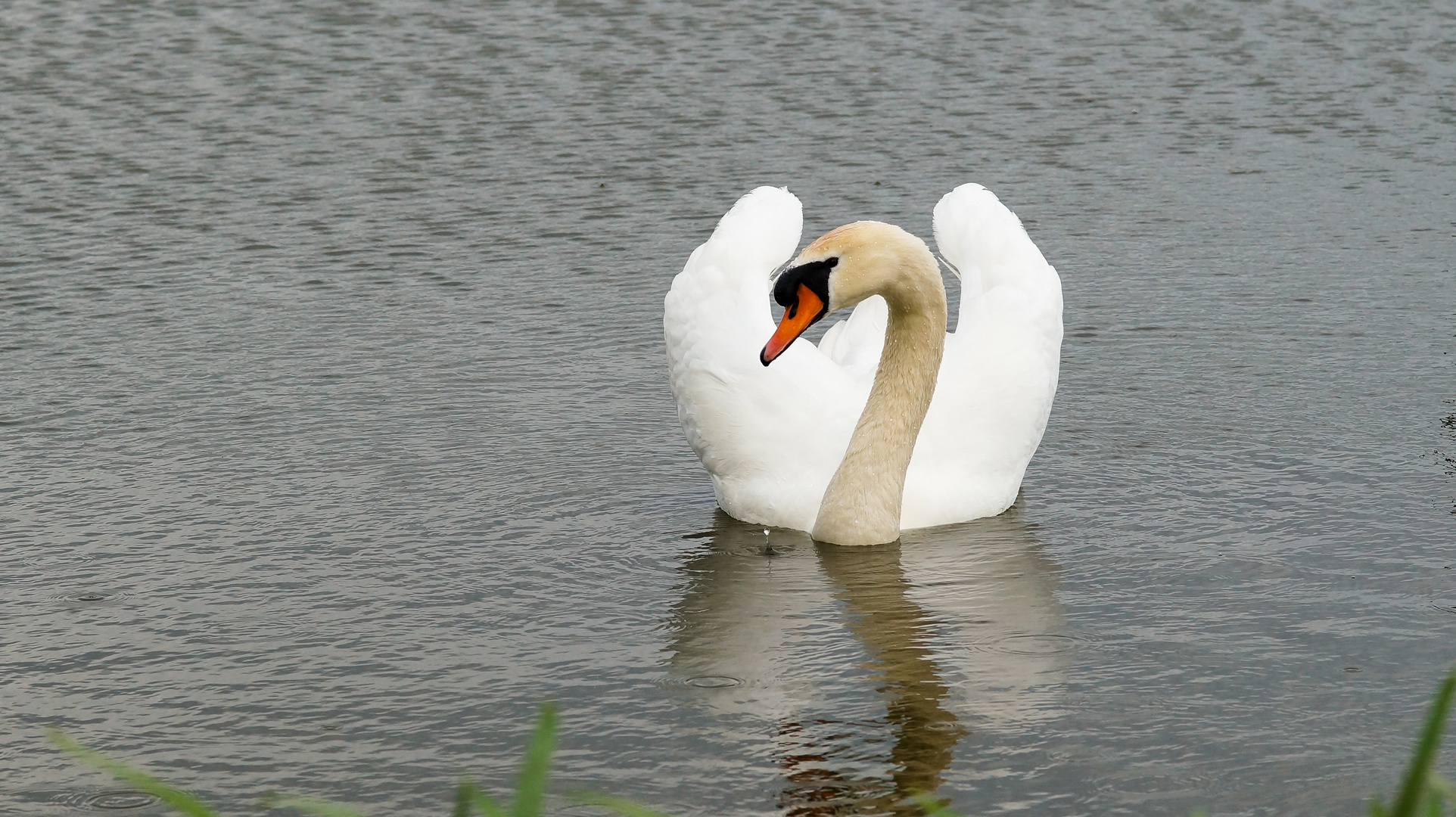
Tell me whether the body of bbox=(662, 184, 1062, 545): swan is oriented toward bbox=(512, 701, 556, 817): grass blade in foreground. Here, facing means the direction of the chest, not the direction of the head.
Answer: yes

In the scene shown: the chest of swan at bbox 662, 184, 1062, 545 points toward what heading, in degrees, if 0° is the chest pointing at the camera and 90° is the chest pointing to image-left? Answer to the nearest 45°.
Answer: approximately 0°

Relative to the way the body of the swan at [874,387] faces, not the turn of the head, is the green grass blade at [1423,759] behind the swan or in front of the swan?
in front
